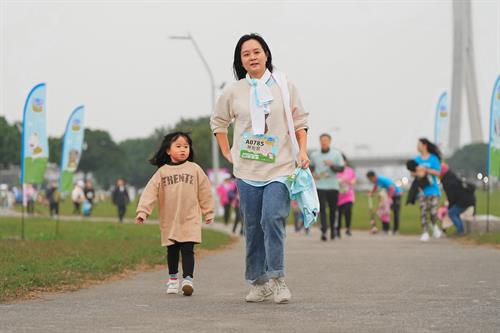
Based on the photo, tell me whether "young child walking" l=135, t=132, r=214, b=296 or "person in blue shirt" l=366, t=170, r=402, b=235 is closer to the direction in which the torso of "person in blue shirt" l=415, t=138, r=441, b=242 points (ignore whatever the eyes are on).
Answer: the young child walking

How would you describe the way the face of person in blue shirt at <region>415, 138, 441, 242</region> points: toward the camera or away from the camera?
toward the camera

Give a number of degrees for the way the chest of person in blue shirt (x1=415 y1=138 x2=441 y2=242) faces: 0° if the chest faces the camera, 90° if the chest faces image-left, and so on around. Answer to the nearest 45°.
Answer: approximately 45°

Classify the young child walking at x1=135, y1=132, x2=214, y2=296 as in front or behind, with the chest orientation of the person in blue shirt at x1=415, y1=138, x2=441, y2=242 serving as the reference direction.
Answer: in front

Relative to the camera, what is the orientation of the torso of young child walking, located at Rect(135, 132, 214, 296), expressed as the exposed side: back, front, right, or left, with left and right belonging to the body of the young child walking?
front
